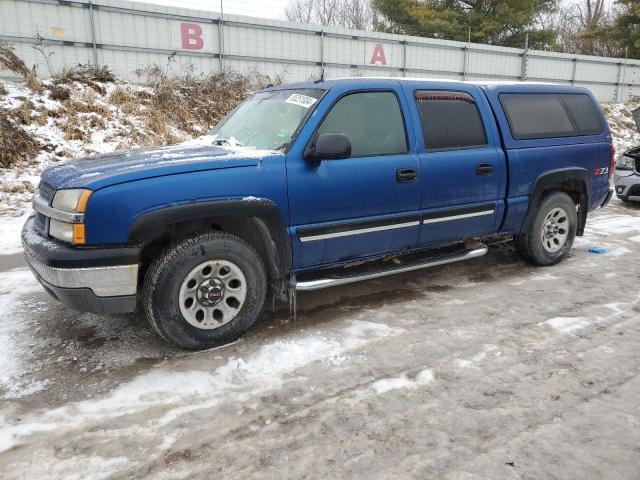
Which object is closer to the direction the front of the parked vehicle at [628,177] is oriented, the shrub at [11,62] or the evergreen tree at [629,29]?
the shrub

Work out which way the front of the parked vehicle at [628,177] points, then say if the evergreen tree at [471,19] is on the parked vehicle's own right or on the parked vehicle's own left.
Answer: on the parked vehicle's own right

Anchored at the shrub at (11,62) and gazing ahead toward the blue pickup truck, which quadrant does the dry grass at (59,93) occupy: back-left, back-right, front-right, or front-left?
front-left

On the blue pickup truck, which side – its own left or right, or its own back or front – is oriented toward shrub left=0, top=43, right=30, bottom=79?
right

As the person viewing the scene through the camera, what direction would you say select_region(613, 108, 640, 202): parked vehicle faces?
facing the viewer and to the left of the viewer

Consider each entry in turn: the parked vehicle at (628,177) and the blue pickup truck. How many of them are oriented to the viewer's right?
0

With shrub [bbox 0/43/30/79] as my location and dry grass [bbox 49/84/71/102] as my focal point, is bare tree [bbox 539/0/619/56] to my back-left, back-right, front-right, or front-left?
front-left

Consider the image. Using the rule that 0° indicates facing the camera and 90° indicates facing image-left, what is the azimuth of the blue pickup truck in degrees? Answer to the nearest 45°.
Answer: approximately 45°

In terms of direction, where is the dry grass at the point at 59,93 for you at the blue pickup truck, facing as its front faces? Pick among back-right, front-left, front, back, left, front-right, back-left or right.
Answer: right

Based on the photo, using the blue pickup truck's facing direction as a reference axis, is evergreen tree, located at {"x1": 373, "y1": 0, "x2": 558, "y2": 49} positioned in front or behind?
behind
